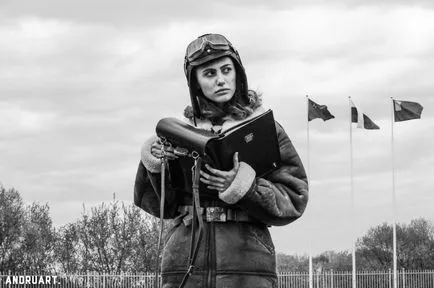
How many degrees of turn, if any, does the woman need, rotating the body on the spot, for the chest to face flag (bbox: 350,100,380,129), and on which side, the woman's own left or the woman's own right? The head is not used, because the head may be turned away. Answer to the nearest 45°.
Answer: approximately 180°

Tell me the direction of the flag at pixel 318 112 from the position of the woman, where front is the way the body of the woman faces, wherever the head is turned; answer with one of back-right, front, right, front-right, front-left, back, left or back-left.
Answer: back

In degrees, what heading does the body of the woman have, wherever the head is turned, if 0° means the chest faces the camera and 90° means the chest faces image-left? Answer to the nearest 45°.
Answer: approximately 0°

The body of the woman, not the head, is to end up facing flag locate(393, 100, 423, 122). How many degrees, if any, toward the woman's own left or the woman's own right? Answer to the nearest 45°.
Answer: approximately 180°

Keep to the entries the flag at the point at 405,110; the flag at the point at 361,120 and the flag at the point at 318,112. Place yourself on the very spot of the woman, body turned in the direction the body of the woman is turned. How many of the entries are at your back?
3
